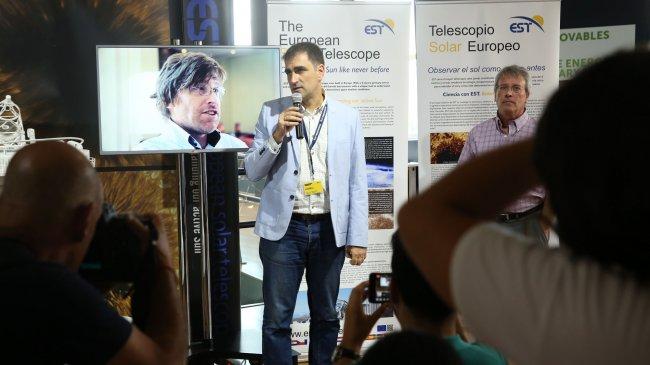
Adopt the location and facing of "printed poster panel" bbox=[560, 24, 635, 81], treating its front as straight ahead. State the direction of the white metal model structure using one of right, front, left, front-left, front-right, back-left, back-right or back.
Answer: front-right

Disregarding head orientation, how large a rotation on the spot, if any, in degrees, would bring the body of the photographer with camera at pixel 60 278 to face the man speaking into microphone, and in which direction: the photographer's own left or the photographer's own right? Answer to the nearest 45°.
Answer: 0° — they already face them

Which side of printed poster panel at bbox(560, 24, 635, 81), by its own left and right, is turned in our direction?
front

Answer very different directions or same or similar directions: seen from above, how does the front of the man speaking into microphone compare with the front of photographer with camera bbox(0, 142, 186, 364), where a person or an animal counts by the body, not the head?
very different directions

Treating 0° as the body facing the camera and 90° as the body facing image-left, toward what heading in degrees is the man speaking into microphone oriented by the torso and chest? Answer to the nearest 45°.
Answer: approximately 0°

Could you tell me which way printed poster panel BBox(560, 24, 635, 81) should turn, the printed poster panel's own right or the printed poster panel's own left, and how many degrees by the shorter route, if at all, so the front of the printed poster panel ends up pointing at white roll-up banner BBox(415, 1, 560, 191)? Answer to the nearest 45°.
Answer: approximately 45° to the printed poster panel's own right

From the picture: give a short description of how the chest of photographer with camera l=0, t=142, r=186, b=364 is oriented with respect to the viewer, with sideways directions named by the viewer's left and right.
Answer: facing away from the viewer and to the right of the viewer

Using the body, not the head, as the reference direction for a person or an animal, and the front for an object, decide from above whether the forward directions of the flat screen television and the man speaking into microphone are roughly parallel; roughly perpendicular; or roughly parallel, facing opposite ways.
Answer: roughly parallel

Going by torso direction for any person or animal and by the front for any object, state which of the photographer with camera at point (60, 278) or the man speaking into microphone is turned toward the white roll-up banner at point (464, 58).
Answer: the photographer with camera

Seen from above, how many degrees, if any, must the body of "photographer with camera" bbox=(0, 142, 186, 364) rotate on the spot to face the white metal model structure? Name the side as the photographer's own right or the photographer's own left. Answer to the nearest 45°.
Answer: approximately 45° to the photographer's own left

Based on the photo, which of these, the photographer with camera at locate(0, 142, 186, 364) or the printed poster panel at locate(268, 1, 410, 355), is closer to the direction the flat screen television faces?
the photographer with camera

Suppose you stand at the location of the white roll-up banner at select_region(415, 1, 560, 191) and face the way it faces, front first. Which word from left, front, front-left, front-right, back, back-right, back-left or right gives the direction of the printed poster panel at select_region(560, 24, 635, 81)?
back-left

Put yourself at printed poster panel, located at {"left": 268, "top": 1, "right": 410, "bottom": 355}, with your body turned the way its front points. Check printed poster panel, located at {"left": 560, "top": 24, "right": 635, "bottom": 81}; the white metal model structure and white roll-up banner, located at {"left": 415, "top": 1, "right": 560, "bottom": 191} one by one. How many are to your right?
1

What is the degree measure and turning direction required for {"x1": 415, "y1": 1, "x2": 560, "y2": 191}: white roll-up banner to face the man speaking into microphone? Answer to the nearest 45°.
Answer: approximately 45° to its right

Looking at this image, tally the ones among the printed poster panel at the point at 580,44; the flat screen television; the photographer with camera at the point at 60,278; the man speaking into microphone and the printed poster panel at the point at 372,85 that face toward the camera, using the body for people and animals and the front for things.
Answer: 4

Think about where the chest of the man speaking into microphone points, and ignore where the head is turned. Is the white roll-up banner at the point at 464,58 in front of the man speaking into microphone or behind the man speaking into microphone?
behind

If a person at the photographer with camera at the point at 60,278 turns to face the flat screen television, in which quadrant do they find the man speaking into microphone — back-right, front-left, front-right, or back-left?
front-right

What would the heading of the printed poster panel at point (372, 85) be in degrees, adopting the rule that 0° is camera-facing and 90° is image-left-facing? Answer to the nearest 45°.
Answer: approximately 0°

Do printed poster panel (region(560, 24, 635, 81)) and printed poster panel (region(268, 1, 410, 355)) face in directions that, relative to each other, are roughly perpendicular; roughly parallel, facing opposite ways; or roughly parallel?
roughly parallel

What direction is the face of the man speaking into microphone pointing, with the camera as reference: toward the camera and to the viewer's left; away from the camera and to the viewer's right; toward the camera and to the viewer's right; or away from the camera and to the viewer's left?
toward the camera and to the viewer's left
